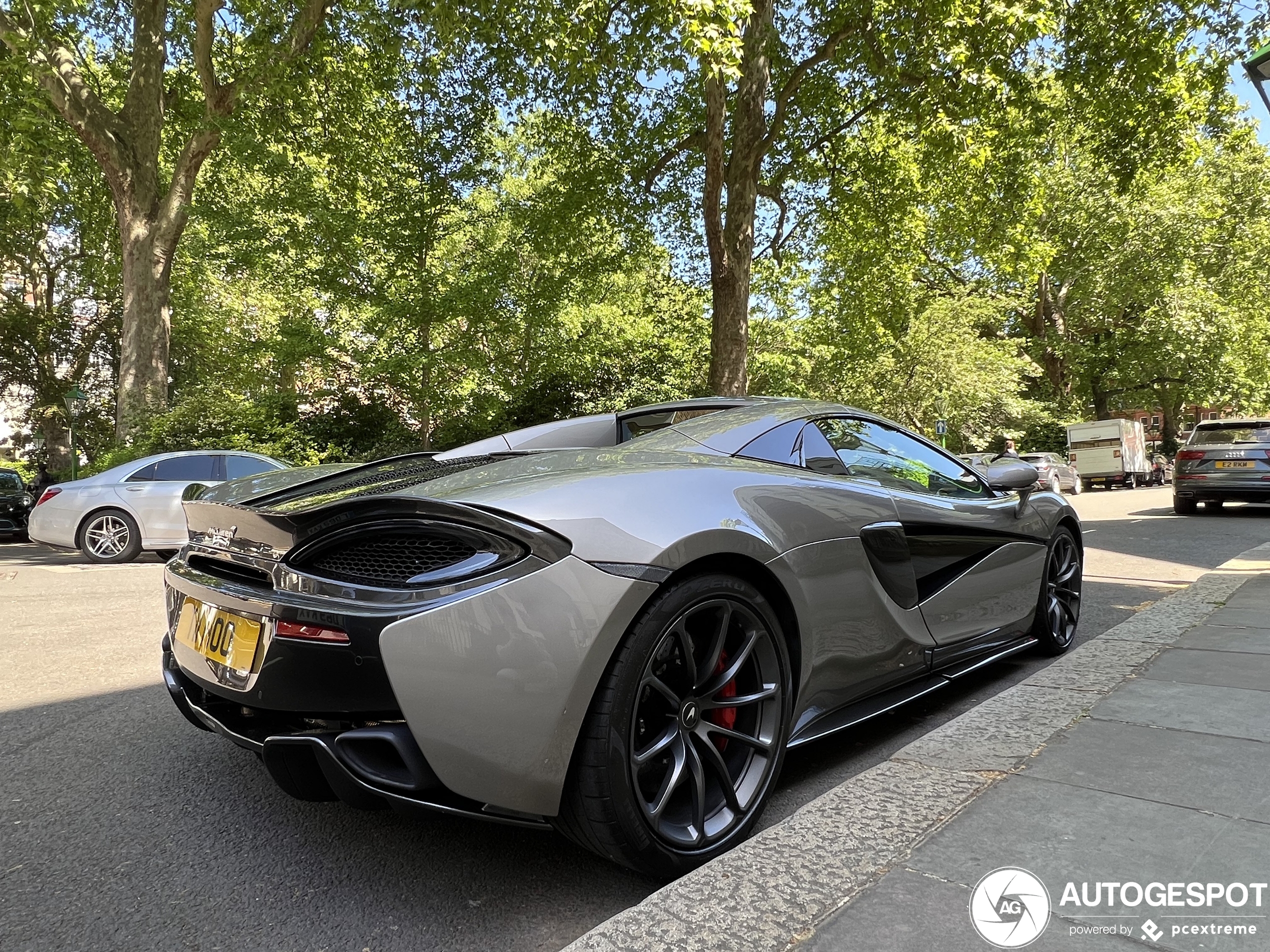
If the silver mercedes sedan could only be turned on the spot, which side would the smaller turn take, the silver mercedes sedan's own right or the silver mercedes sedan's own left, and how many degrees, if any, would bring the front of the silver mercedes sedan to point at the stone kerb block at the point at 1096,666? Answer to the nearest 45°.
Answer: approximately 90° to the silver mercedes sedan's own right

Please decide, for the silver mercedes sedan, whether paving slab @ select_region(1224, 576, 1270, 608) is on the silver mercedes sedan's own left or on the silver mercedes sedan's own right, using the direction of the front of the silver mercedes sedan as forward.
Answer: on the silver mercedes sedan's own right

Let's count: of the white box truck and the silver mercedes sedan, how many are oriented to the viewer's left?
0

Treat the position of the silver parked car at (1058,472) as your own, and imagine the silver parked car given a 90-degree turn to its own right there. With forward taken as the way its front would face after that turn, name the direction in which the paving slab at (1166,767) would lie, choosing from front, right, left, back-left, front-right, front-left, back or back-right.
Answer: front-right

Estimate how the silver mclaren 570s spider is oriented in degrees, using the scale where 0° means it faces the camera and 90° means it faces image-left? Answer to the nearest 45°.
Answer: approximately 225°

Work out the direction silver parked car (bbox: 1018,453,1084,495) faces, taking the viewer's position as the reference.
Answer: facing away from the viewer and to the right of the viewer

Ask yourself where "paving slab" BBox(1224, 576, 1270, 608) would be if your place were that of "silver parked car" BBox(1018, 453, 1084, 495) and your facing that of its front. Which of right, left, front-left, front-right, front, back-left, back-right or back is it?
back-right

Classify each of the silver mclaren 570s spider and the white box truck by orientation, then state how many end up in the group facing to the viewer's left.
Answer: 0

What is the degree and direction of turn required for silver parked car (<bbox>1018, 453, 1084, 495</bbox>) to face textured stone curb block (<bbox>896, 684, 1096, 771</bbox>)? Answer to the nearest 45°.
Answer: approximately 135° to its right

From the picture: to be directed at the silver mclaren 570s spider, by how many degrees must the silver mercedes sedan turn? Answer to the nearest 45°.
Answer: approximately 90° to its right

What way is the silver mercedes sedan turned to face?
to the viewer's right

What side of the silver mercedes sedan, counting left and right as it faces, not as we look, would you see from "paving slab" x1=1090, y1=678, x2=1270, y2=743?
right

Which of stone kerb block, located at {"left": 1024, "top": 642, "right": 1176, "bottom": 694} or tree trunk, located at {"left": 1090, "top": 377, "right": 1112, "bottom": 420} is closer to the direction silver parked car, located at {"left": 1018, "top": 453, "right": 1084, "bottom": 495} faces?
the tree trunk
